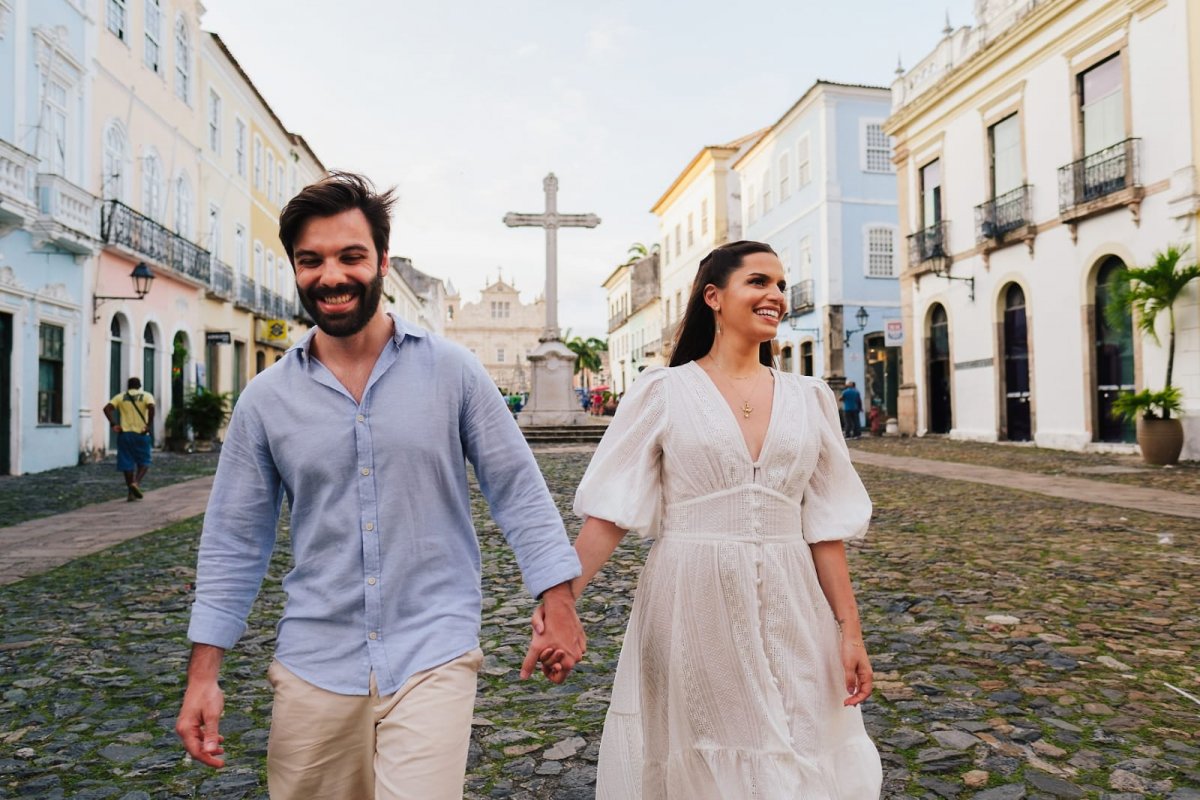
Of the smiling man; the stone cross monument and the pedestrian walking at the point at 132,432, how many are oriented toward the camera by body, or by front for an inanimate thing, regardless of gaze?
2

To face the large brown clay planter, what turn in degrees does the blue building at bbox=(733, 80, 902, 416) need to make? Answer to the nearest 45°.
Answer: approximately 45° to its left

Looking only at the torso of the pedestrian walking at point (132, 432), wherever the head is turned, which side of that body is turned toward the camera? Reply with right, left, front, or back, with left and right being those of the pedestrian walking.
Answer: back

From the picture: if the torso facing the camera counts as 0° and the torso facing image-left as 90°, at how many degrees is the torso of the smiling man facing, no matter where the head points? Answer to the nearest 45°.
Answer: approximately 0°

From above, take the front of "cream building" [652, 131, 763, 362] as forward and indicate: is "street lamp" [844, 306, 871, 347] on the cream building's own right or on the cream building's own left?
on the cream building's own left

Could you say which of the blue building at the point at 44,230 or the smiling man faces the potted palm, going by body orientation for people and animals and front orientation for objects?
the blue building

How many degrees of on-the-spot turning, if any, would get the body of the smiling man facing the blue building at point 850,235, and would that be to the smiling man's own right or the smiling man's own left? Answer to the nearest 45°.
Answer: approximately 135° to the smiling man's own left

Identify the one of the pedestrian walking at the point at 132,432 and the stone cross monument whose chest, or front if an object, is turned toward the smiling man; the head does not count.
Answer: the stone cross monument

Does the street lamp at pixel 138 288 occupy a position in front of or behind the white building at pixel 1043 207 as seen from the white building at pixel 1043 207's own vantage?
in front

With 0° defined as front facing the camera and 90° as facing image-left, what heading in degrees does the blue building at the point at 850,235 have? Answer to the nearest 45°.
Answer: approximately 45°

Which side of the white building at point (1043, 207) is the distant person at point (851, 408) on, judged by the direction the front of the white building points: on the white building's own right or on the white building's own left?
on the white building's own right

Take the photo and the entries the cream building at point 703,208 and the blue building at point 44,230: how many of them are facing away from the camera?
0

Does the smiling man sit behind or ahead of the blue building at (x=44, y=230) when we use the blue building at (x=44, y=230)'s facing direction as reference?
ahead

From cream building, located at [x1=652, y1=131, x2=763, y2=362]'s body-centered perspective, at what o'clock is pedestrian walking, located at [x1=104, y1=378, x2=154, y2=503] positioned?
The pedestrian walking is roughly at 11 o'clock from the cream building.
